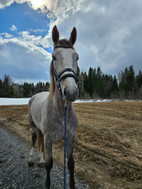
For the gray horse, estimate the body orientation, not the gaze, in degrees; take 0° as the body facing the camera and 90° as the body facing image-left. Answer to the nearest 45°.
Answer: approximately 315°
